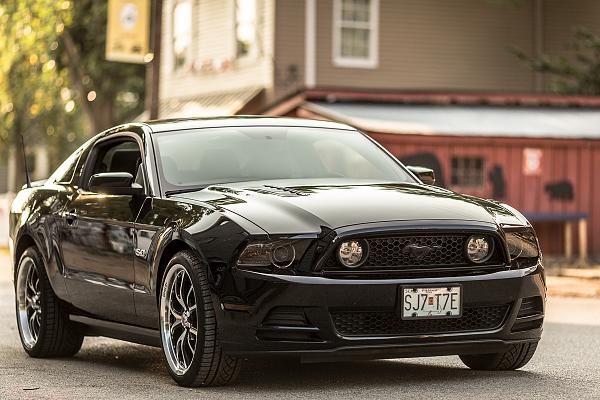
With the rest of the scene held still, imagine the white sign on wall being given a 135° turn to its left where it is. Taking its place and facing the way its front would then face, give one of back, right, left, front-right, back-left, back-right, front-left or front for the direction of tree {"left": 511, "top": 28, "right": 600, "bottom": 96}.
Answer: front-left

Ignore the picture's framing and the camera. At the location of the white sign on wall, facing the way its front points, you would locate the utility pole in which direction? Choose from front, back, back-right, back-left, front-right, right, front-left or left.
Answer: right

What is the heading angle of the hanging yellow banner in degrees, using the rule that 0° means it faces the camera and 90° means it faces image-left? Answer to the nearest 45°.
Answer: approximately 0°

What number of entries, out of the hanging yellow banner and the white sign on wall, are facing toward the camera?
2

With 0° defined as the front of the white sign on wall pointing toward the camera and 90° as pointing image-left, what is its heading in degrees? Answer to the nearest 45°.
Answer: approximately 0°

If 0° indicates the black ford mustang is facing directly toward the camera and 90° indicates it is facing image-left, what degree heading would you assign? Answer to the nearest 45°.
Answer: approximately 315°

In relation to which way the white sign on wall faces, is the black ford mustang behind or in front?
in front

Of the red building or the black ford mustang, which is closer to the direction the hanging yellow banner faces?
the black ford mustang

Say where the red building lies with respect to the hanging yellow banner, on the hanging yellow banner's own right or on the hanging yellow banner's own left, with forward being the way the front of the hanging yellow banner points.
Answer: on the hanging yellow banner's own left
